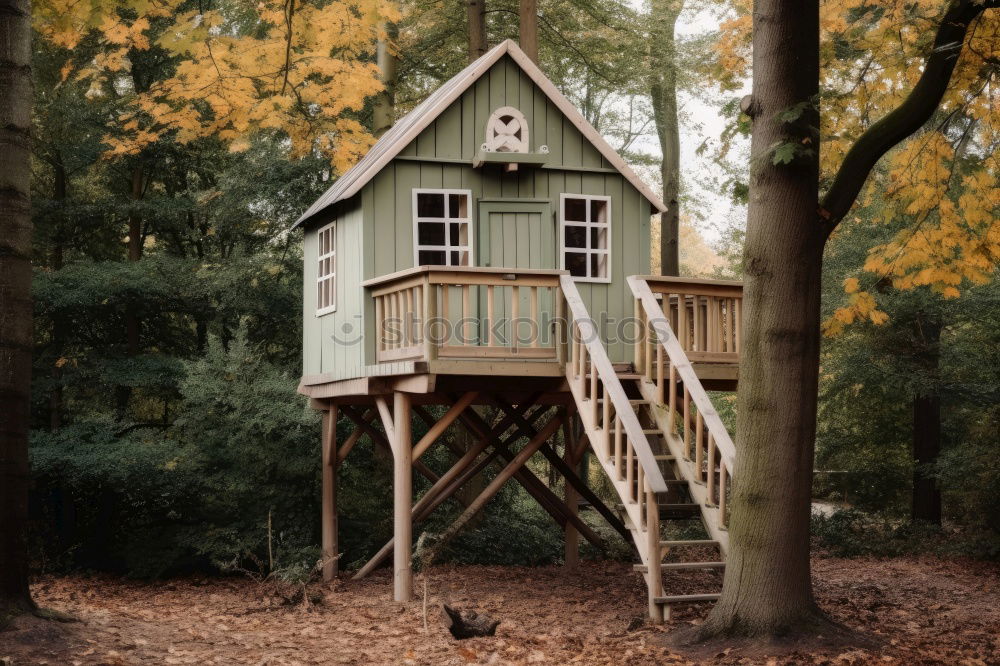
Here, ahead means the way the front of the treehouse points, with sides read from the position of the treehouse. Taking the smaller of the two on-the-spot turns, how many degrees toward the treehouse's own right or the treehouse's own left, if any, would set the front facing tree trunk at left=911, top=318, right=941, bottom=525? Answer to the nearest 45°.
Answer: approximately 135° to the treehouse's own left

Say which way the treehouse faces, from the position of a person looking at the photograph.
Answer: facing the viewer

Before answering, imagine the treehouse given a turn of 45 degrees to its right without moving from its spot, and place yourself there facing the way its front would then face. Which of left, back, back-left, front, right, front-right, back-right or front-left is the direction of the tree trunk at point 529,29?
back-right

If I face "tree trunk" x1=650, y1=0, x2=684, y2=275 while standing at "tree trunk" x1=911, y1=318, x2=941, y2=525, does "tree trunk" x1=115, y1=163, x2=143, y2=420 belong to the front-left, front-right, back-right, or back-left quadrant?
front-left

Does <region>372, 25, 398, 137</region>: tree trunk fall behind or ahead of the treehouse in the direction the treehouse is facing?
behind

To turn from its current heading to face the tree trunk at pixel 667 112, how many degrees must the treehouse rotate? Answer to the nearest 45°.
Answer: approximately 180°

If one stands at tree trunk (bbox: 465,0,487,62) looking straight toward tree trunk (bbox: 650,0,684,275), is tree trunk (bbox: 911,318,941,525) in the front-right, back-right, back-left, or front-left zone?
front-right

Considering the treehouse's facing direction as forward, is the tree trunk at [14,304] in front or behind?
in front

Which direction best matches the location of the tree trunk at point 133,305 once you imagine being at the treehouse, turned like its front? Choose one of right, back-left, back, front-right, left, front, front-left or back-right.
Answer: back-right

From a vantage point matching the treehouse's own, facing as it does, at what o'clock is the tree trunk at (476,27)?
The tree trunk is roughly at 6 o'clock from the treehouse.

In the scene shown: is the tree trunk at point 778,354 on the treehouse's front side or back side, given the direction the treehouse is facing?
on the front side

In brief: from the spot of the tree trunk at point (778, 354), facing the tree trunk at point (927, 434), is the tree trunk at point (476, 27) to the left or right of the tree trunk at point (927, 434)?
left
